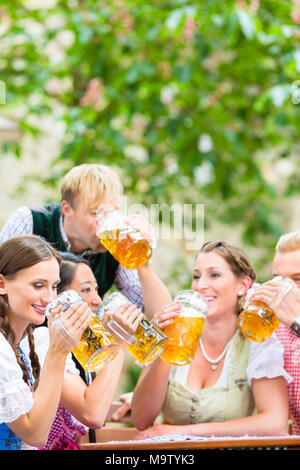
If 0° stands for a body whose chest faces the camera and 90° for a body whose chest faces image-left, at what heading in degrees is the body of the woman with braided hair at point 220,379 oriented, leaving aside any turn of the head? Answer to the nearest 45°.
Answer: approximately 45°

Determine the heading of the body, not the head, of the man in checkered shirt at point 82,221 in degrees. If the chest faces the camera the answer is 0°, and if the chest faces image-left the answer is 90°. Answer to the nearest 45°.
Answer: approximately 315°

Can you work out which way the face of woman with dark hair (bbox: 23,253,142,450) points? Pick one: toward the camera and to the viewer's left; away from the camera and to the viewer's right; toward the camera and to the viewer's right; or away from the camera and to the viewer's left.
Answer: toward the camera and to the viewer's right

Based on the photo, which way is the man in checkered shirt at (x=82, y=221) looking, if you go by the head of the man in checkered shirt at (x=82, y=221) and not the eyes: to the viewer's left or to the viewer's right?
to the viewer's right

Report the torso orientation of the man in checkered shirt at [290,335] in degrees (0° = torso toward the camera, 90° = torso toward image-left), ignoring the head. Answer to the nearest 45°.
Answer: approximately 45°
